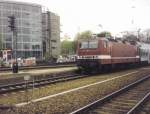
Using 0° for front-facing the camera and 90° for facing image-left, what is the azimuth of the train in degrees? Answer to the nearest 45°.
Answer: approximately 45°
